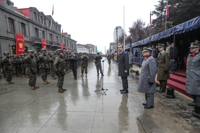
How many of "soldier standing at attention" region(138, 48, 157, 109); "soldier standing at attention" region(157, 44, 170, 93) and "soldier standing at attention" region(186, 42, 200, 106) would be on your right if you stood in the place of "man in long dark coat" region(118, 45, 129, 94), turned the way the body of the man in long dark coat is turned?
0

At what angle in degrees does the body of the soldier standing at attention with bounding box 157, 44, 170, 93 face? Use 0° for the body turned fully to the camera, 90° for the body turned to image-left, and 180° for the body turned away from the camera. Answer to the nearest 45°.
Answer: approximately 45°

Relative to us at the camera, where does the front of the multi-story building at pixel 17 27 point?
facing the viewer and to the right of the viewer

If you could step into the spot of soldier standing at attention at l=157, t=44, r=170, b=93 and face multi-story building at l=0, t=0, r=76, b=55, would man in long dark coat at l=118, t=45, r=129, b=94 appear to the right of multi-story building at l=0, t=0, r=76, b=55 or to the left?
left

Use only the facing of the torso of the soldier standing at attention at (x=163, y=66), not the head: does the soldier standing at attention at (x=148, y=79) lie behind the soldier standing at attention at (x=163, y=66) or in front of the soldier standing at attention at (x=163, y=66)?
in front

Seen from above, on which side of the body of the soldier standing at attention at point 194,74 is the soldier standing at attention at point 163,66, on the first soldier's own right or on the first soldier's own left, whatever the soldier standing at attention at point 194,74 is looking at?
on the first soldier's own right

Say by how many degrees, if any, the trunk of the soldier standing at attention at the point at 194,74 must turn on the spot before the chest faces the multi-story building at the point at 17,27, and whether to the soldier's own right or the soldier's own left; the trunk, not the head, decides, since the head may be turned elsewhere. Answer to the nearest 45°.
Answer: approximately 45° to the soldier's own right

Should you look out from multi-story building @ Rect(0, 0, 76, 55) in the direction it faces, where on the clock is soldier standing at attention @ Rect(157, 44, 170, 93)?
The soldier standing at attention is roughly at 1 o'clock from the multi-story building.
